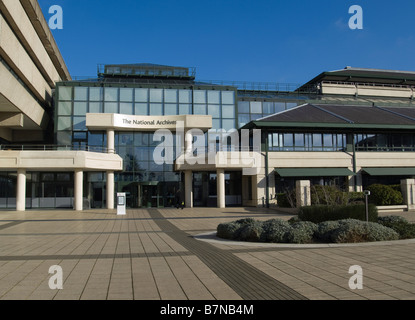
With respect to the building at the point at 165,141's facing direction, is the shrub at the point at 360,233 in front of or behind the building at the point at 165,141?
in front

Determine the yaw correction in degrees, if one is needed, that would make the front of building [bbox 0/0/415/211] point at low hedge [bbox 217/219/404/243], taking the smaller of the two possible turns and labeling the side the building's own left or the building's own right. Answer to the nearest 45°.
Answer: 0° — it already faces it

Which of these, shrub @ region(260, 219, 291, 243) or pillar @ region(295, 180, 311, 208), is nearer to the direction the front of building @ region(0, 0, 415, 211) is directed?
the shrub

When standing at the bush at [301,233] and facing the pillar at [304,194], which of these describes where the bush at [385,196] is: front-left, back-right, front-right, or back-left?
front-right

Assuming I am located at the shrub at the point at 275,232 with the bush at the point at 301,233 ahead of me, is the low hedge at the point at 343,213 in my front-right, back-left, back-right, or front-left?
front-left

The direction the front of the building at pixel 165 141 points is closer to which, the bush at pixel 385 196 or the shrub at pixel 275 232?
the shrub

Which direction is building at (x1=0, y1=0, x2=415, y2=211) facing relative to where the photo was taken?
toward the camera

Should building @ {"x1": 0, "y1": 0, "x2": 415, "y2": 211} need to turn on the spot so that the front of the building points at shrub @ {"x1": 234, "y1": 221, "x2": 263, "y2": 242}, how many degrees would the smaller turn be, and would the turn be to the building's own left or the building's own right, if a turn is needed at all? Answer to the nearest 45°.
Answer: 0° — it already faces it

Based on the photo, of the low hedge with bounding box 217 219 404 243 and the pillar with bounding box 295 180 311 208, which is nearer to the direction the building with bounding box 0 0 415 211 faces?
the low hedge

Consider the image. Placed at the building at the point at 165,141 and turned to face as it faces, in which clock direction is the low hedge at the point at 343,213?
The low hedge is roughly at 11 o'clock from the building.

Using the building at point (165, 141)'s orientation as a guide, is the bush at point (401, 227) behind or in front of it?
in front

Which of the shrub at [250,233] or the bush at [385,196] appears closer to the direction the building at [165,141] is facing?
the shrub

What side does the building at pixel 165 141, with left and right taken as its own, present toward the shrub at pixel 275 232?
front

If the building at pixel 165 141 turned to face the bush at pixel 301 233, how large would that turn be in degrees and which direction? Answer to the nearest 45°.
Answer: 0° — it already faces it
